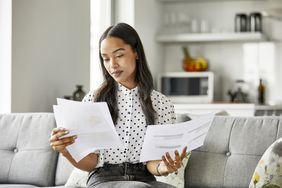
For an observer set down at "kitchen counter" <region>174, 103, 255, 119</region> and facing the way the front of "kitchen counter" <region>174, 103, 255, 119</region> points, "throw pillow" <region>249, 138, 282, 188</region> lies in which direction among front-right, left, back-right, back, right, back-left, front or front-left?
front

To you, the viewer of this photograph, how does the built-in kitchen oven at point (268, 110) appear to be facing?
facing the viewer

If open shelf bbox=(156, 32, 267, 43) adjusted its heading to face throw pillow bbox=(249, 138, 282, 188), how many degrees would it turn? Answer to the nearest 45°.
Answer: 0° — it already faces it

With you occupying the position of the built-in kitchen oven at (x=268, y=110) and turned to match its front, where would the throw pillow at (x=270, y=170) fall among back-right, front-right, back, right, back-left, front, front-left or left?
front

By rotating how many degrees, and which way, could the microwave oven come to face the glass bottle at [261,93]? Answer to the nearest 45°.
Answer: approximately 90° to its left

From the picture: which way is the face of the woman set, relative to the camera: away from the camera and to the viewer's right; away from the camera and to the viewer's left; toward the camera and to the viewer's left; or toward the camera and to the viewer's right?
toward the camera and to the viewer's left

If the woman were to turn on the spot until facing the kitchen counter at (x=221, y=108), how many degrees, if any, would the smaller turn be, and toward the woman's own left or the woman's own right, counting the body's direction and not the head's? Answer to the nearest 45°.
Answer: approximately 180°

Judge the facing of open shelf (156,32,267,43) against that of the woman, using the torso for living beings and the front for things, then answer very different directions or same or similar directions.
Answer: same or similar directions

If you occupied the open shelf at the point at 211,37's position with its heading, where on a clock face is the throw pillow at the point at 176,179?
The throw pillow is roughly at 12 o'clock from the open shelf.

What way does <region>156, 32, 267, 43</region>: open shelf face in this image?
toward the camera

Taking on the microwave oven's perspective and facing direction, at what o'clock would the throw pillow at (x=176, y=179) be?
The throw pillow is roughly at 12 o'clock from the microwave oven.

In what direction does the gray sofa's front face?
toward the camera

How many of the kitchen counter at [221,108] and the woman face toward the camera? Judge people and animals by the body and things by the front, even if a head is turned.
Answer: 2

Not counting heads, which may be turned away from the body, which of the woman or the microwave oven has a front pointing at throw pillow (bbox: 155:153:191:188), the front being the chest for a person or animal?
the microwave oven

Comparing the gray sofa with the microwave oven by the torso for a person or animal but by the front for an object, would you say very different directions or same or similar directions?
same or similar directions
